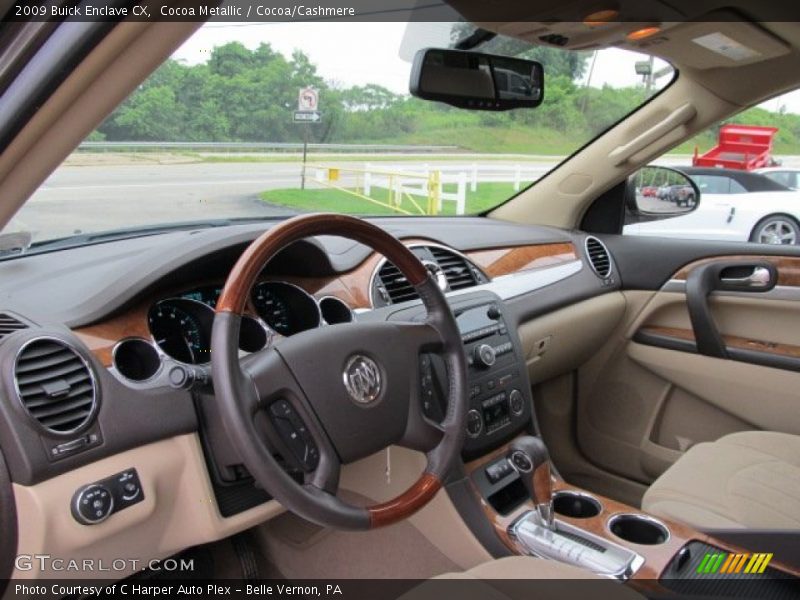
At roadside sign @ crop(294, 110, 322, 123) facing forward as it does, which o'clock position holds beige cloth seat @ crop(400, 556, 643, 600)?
The beige cloth seat is roughly at 11 o'clock from the roadside sign.

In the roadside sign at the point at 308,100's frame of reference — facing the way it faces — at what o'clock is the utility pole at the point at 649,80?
The utility pole is roughly at 8 o'clock from the roadside sign.

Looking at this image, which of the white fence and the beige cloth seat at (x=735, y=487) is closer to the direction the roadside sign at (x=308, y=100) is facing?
the beige cloth seat

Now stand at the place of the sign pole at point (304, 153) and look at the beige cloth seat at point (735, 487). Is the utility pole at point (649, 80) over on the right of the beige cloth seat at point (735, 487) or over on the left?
left

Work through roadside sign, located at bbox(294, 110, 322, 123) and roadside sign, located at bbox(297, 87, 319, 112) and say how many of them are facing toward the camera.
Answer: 2

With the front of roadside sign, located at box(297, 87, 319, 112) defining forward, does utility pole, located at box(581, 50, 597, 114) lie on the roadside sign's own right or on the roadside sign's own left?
on the roadside sign's own left

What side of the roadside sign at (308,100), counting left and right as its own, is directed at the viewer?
front

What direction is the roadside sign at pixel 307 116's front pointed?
toward the camera
